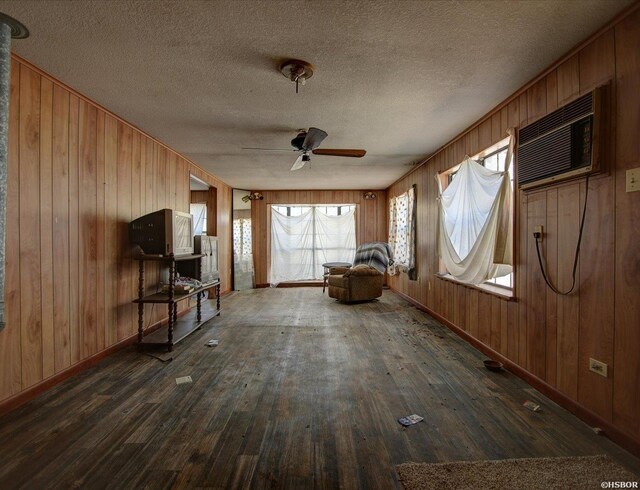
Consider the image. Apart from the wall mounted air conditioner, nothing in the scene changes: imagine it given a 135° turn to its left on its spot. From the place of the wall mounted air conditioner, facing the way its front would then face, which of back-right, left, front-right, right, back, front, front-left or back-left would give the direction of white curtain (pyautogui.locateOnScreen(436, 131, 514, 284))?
back-left

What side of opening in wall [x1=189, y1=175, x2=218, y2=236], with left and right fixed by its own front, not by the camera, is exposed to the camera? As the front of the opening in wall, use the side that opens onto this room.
right

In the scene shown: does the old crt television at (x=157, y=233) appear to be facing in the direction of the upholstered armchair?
no

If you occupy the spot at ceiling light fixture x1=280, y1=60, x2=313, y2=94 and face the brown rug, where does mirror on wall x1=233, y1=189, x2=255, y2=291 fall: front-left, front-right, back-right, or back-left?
back-left

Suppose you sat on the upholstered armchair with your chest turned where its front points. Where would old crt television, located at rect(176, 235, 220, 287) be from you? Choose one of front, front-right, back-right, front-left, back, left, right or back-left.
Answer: front

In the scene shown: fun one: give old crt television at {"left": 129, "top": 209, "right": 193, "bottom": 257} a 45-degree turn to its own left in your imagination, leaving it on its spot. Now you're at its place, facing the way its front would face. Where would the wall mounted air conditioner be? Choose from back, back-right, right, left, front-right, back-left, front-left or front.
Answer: front-right

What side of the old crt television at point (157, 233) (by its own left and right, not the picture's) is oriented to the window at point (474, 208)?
front

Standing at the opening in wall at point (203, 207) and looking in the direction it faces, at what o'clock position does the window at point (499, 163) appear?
The window is roughly at 2 o'clock from the opening in wall.

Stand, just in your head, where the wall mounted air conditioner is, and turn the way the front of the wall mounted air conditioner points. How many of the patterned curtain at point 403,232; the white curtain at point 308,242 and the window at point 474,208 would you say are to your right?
3

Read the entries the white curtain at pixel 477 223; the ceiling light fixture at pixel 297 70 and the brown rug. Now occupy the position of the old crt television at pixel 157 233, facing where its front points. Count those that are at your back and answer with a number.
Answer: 0

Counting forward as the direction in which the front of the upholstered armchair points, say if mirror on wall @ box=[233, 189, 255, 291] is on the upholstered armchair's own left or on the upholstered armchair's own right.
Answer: on the upholstered armchair's own right

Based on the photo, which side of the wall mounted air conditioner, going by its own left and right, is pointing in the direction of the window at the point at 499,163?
right

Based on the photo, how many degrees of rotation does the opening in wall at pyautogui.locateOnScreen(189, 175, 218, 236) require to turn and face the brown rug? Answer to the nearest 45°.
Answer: approximately 90° to its right

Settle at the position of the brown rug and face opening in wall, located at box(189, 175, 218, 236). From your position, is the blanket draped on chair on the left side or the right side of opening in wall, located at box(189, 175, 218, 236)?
right
